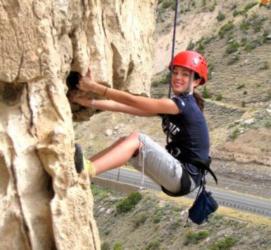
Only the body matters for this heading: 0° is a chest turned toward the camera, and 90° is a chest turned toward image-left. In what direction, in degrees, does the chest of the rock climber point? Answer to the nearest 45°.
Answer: approximately 90°

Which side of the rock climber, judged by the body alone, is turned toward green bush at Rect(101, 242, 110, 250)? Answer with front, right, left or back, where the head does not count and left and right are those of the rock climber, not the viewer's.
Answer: right

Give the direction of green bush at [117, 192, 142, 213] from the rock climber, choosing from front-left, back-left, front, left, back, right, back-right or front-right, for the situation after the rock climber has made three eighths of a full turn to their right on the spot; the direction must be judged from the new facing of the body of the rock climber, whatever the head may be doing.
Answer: front-left

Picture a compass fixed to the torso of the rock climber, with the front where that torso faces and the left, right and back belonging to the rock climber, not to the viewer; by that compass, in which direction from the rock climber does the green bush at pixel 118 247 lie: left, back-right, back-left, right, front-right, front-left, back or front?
right

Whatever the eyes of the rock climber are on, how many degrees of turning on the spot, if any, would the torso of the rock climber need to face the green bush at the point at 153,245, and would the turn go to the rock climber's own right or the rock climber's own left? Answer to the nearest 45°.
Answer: approximately 90° to the rock climber's own right

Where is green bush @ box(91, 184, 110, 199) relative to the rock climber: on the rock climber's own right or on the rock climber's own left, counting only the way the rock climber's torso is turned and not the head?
on the rock climber's own right
